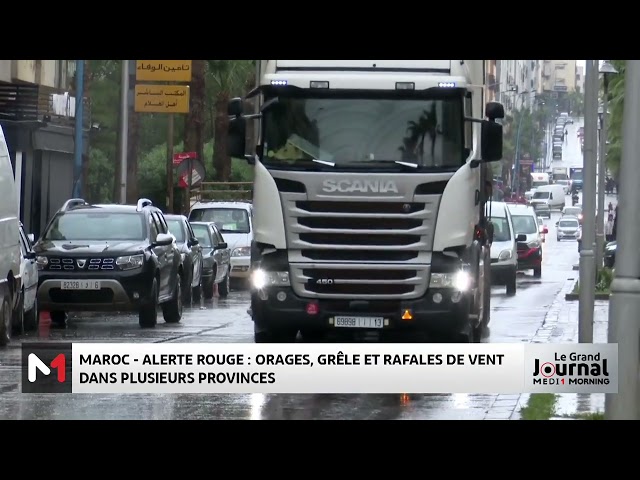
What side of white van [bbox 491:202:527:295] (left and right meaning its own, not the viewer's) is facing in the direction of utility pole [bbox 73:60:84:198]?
right

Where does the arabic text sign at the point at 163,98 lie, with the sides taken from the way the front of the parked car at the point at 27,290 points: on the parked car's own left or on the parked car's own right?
on the parked car's own left

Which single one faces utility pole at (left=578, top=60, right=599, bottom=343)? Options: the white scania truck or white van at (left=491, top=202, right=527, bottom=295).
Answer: the white van
